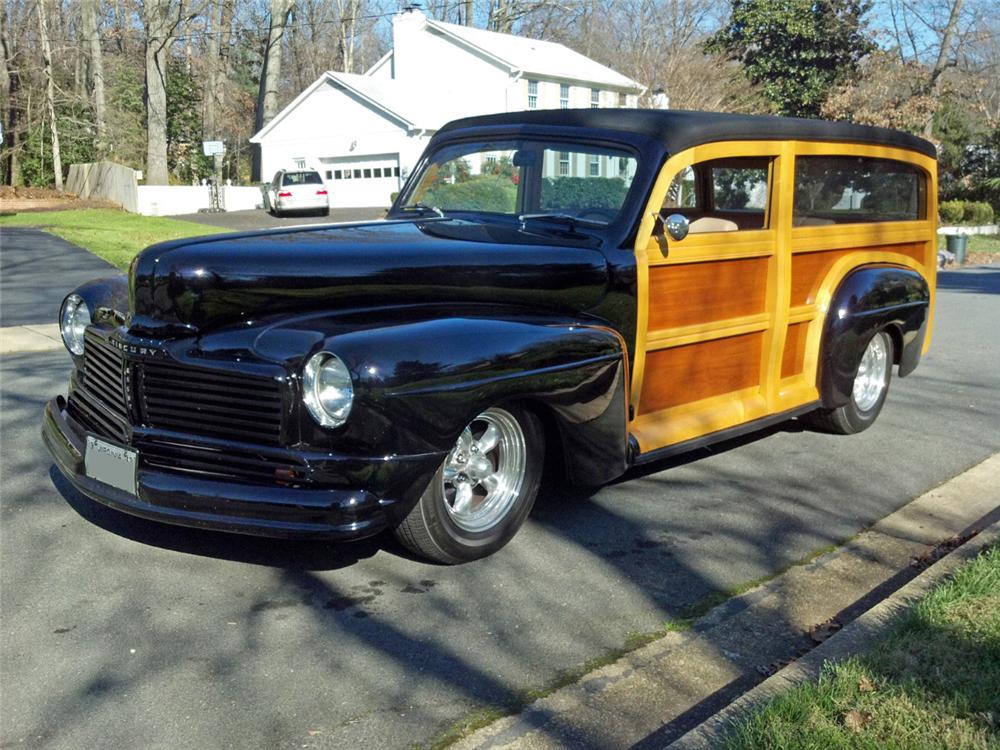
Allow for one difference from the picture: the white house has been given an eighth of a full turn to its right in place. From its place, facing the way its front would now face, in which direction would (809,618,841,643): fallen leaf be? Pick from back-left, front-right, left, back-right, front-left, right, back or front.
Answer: front

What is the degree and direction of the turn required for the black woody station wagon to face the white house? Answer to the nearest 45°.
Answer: approximately 135° to its right

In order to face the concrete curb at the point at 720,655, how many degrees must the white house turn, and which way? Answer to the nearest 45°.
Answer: approximately 45° to its right

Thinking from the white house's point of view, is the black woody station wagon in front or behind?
in front

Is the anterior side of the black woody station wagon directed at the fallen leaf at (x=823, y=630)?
no

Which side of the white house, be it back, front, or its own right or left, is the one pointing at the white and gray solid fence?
right

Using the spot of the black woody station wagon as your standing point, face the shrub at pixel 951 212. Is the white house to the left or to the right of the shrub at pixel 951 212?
left

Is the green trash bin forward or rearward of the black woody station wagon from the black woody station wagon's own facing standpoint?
rearward

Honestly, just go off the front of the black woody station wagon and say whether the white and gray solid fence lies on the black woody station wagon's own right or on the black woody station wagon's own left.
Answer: on the black woody station wagon's own right

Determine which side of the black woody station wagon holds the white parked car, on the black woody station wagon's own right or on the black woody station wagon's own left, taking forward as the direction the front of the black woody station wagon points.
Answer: on the black woody station wagon's own right

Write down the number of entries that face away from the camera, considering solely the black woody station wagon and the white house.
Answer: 0

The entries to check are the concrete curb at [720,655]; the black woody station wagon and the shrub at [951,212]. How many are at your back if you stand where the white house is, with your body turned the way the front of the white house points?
0

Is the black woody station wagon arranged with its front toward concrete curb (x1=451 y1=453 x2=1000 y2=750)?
no

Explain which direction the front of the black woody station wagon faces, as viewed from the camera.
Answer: facing the viewer and to the left of the viewer

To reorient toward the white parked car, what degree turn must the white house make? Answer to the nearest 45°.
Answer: approximately 90° to its right

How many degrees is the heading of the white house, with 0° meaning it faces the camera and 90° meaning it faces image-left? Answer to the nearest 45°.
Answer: approximately 315°
